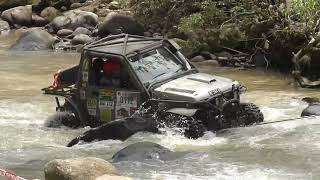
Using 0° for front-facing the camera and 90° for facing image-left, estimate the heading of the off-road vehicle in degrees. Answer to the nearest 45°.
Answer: approximately 315°

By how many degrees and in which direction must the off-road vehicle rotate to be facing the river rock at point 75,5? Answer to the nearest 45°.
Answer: approximately 135° to its left

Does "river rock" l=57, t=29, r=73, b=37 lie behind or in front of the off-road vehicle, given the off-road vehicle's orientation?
behind

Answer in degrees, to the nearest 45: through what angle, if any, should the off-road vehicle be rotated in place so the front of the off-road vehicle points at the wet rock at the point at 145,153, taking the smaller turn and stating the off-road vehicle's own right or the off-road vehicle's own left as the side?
approximately 45° to the off-road vehicle's own right

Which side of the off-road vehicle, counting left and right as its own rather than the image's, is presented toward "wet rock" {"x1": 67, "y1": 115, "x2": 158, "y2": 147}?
right

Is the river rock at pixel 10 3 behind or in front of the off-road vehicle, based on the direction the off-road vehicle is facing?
behind

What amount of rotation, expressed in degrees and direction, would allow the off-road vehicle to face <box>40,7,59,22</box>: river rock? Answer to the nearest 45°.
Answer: approximately 135° to its left

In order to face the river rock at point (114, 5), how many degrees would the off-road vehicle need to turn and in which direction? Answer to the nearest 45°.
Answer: approximately 135° to its left

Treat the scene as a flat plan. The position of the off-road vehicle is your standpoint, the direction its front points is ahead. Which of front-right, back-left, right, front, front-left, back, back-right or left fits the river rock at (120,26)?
back-left

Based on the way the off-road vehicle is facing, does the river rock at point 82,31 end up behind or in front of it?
behind

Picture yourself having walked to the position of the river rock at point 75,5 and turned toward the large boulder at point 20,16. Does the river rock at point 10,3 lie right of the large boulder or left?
right
